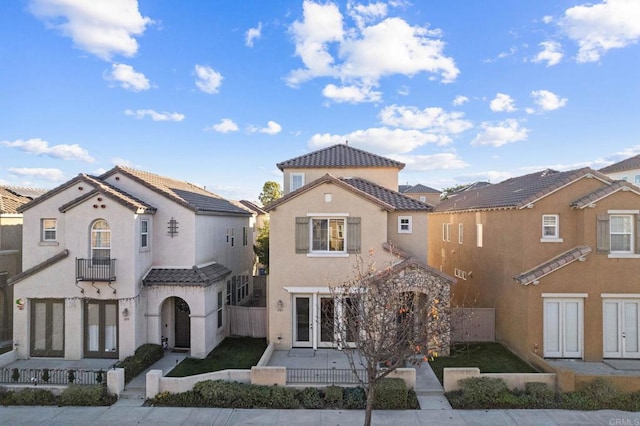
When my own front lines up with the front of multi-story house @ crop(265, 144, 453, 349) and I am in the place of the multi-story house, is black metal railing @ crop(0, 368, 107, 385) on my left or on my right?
on my right

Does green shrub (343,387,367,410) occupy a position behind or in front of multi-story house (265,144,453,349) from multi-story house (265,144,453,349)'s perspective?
in front

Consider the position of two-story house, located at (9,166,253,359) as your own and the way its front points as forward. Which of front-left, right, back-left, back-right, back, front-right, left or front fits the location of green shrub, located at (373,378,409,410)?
front-left

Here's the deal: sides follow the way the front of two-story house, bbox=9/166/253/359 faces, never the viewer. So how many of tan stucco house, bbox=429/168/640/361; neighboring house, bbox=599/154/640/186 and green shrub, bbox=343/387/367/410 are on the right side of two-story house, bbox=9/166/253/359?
0

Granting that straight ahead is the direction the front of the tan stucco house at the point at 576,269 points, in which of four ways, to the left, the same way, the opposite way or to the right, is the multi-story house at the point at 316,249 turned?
the same way

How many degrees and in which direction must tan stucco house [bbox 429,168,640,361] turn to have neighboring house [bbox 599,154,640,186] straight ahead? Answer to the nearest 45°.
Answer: approximately 180°

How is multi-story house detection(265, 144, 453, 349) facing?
toward the camera

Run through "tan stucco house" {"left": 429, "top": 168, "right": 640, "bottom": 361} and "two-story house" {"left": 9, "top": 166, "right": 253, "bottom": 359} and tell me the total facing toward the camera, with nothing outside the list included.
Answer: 2

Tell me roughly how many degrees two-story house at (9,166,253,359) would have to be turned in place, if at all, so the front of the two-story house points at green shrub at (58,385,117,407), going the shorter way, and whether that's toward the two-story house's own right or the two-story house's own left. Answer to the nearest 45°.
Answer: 0° — it already faces it

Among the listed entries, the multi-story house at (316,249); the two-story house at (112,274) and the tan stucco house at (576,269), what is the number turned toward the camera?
3

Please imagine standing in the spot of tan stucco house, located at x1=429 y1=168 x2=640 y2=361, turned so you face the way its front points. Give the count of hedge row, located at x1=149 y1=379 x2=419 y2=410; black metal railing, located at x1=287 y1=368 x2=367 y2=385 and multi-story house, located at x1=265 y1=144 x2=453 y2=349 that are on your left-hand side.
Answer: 0

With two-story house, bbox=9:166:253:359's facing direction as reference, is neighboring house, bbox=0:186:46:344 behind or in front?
behind
